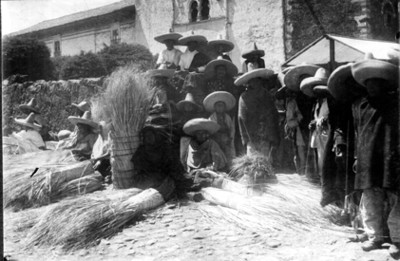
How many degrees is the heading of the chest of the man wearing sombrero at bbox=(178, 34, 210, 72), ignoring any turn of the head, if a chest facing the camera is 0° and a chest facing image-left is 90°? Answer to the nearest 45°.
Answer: approximately 0°

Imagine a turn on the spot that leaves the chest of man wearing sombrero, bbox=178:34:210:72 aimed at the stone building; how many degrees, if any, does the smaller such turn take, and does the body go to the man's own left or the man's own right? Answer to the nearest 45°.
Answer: approximately 180°

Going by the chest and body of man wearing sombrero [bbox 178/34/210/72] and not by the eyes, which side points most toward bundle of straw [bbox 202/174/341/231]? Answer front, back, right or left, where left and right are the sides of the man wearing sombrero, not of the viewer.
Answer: front

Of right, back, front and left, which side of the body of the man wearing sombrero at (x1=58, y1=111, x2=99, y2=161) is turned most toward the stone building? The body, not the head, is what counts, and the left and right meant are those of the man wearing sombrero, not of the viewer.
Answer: back

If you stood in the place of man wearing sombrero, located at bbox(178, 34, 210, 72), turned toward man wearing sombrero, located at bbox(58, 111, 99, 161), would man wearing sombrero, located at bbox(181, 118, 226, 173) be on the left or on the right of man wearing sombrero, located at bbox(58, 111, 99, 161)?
left

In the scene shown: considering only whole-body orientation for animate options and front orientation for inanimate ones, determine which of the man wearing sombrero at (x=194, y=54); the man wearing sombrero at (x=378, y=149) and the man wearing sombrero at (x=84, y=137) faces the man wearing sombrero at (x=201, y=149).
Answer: the man wearing sombrero at (x=194, y=54)

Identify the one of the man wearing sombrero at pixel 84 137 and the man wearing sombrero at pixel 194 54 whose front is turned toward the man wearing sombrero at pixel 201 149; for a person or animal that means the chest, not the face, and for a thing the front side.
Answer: the man wearing sombrero at pixel 194 54
